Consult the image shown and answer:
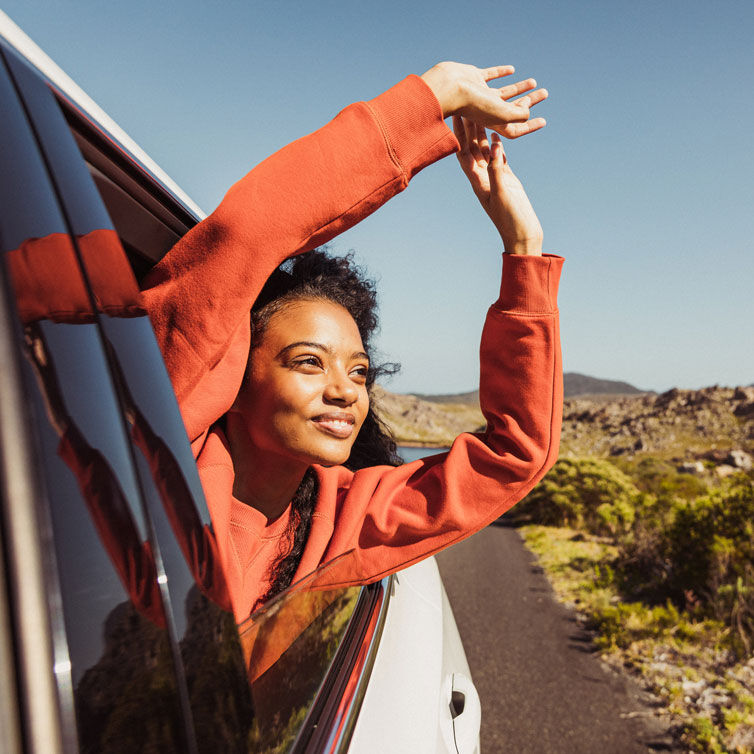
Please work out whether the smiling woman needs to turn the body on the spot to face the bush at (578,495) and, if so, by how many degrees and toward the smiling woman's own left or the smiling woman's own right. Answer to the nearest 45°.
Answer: approximately 135° to the smiling woman's own left

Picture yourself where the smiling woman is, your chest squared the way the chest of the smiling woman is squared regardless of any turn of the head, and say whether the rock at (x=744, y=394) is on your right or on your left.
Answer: on your left

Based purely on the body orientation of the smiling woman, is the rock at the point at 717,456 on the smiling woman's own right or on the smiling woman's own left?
on the smiling woman's own left

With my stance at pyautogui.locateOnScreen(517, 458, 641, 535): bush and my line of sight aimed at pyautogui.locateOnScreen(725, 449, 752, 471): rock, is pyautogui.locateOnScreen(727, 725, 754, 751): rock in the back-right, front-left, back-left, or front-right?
back-right

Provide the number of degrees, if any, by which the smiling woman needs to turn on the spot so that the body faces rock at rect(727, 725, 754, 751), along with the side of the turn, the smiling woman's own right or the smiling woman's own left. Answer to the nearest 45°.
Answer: approximately 90° to the smiling woman's own left

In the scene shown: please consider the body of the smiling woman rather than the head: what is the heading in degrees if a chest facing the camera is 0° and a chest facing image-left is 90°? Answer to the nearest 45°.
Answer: approximately 315°

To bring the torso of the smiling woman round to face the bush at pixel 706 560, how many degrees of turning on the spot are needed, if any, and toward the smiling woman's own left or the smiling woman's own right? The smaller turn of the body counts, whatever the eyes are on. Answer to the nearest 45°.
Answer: approximately 90° to the smiling woman's own left

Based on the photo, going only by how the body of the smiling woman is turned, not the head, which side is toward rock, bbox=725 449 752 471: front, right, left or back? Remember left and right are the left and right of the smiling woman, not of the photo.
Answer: left
